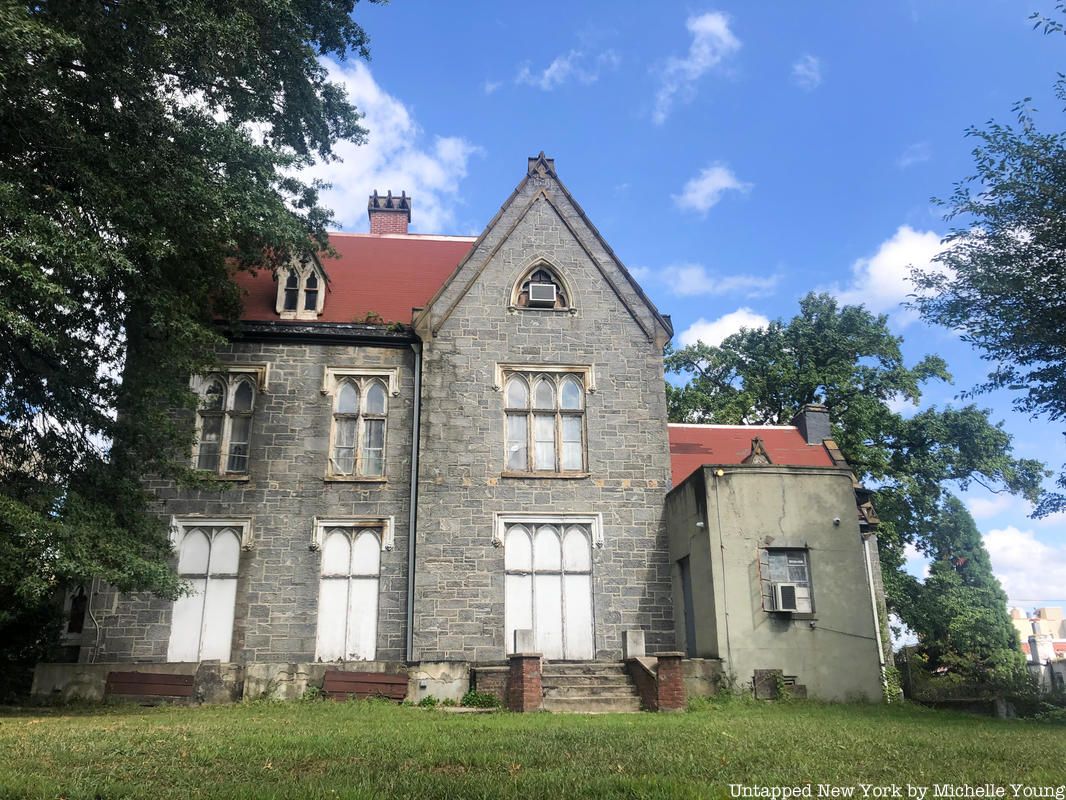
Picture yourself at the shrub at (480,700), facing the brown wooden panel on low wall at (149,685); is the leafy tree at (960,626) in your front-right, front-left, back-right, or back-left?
back-right

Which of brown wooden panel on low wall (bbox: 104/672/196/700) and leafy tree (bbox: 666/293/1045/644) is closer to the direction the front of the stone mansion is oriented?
the brown wooden panel on low wall

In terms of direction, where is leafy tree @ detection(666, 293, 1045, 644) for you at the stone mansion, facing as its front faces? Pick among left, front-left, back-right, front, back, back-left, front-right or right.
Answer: back-left

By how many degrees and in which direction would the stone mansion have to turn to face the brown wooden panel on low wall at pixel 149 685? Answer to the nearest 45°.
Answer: approximately 90° to its right

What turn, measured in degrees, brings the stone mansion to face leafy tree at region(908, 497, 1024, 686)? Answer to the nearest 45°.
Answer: approximately 135° to its left

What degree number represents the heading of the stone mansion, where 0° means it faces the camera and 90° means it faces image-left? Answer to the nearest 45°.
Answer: approximately 0°
